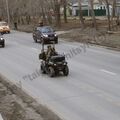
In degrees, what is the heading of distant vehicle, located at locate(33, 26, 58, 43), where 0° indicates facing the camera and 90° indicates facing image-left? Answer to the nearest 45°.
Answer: approximately 315°

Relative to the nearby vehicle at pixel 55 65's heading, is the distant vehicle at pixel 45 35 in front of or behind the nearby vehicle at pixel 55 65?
behind

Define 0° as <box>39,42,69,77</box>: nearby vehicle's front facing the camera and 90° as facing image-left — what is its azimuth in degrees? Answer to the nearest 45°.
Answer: approximately 315°

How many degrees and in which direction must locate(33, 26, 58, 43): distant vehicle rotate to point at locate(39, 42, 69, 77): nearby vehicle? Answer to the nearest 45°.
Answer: approximately 45° to its right
